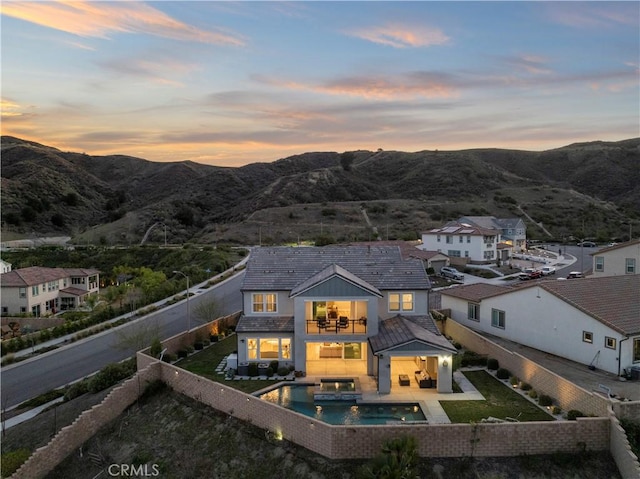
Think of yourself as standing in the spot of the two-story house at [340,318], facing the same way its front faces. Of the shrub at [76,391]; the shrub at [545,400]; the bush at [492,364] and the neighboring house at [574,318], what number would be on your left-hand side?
1

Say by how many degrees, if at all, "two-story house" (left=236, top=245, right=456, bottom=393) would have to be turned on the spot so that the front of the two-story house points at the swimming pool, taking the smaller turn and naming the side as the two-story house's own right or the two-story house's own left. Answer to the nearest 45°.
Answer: approximately 180°

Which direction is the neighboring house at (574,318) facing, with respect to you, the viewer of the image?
facing away from the viewer and to the left of the viewer

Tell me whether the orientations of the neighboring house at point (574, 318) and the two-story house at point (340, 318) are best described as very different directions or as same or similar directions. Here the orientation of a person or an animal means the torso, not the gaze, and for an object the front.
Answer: same or similar directions

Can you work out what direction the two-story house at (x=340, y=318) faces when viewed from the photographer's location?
facing away from the viewer

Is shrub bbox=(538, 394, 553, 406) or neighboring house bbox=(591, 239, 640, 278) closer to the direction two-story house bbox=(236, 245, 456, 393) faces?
the neighboring house

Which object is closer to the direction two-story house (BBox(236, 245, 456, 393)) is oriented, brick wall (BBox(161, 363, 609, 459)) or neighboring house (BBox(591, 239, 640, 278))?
the neighboring house

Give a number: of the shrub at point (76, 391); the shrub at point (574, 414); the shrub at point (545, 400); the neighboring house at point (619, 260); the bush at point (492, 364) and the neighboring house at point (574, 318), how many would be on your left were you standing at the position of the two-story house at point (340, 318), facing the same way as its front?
1

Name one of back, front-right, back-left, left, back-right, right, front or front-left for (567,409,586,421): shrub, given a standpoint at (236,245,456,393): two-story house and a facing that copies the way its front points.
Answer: back-right

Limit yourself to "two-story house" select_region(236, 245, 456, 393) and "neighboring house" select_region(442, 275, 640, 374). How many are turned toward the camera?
0

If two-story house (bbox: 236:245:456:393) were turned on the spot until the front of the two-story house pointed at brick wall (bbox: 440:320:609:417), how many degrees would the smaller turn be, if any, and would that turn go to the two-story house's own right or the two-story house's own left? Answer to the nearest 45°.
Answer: approximately 135° to the two-story house's own right

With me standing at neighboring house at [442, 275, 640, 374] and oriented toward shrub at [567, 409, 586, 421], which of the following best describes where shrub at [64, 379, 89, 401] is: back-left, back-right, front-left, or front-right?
front-right

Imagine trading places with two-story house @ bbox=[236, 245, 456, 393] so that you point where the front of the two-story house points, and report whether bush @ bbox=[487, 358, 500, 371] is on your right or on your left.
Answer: on your right
